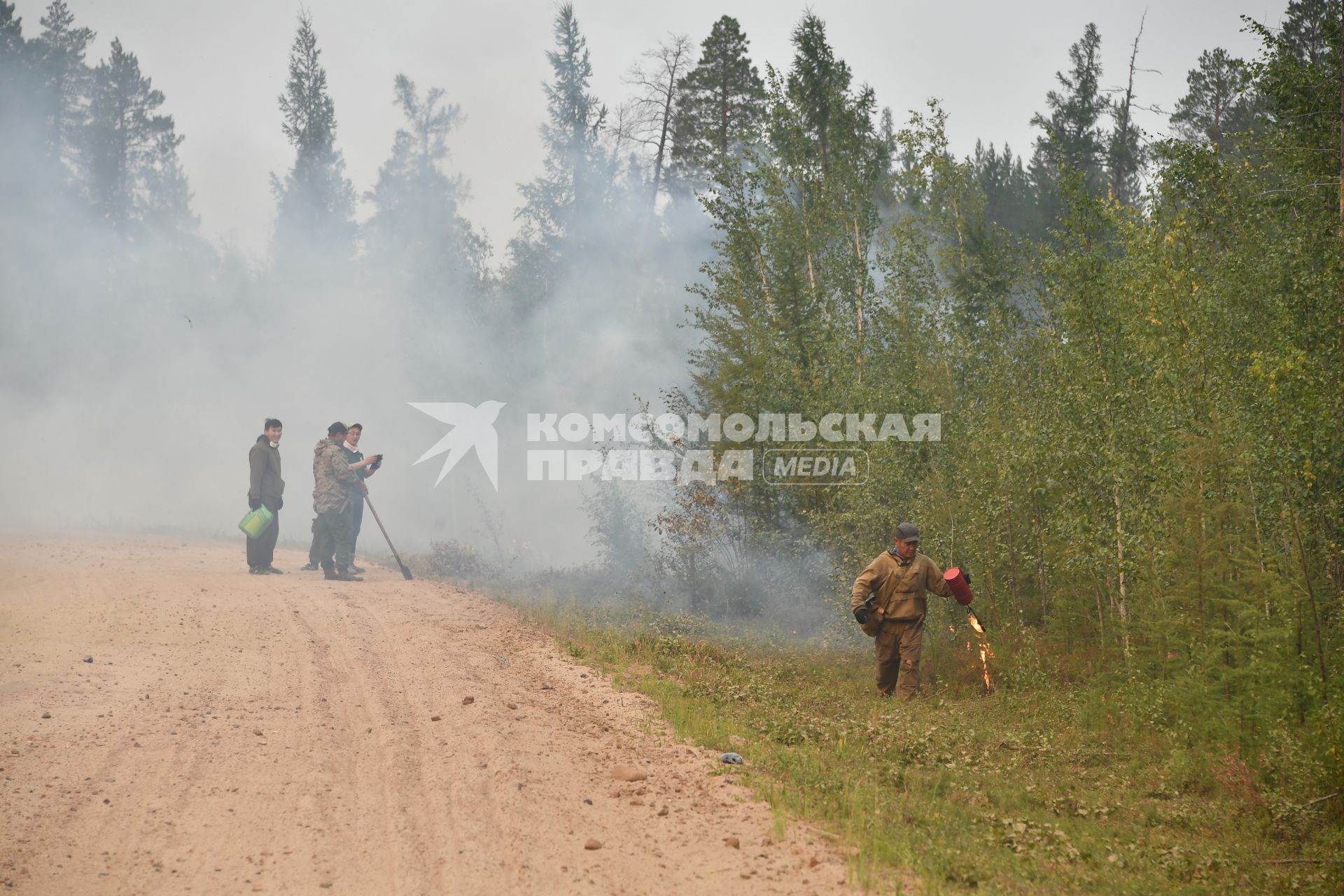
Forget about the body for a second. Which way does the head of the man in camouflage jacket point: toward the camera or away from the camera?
away from the camera

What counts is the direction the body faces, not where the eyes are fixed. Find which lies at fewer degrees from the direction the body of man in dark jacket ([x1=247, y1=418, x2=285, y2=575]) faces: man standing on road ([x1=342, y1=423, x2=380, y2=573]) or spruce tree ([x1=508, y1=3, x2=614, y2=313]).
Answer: the man standing on road

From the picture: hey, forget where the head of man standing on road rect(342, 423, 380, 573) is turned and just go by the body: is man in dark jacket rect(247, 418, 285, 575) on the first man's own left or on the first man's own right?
on the first man's own right

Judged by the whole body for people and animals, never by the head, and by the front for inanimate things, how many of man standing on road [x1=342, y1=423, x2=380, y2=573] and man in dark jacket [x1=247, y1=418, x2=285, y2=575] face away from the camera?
0
